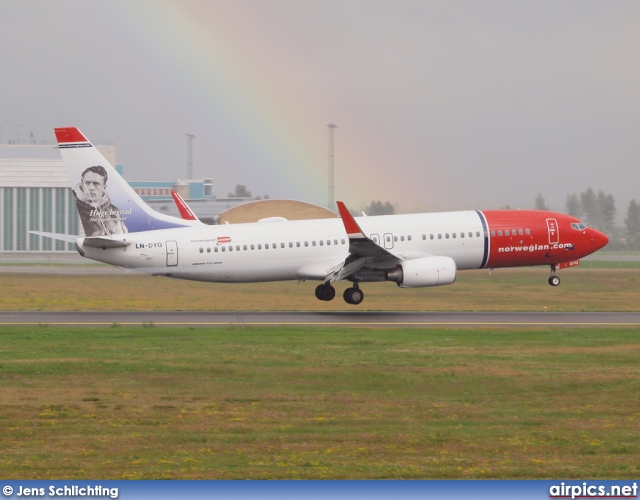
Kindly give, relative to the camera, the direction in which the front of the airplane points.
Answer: facing to the right of the viewer
